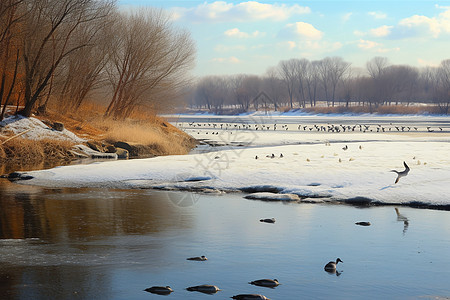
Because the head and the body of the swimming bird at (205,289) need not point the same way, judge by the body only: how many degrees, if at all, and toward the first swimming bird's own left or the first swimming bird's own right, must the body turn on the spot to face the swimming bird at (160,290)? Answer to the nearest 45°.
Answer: approximately 180°

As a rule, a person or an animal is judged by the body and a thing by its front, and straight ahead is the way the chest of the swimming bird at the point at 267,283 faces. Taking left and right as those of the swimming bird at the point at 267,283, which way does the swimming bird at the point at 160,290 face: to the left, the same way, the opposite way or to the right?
the same way

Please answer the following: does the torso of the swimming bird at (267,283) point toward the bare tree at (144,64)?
no

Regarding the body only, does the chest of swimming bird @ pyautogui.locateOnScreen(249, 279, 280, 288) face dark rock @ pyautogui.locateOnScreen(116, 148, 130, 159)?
no

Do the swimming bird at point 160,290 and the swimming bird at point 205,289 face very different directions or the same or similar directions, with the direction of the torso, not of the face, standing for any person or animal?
same or similar directions
